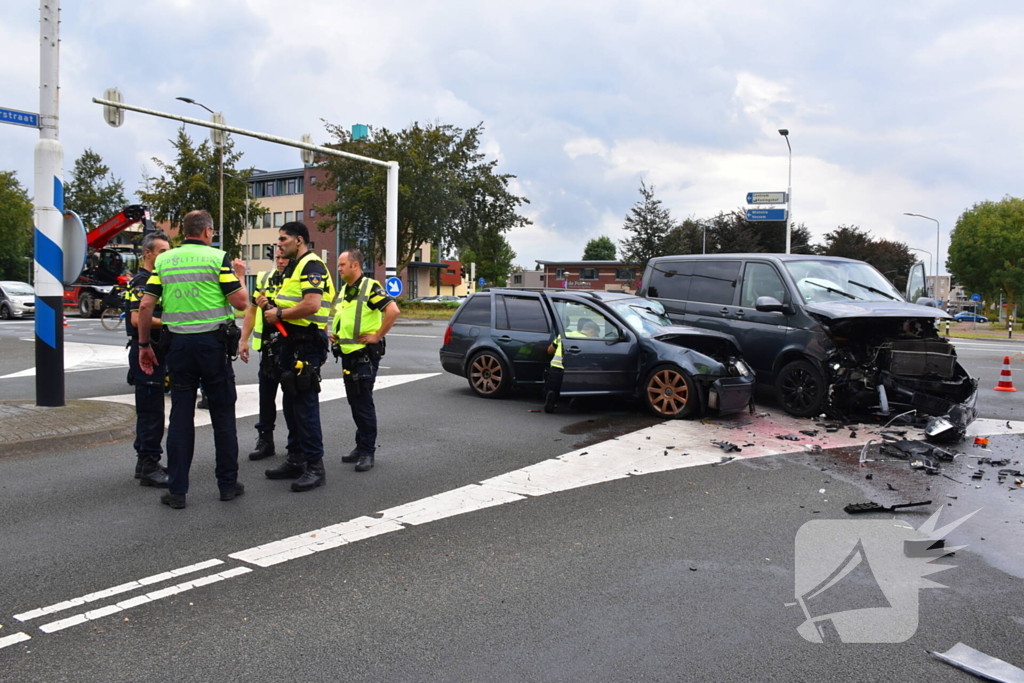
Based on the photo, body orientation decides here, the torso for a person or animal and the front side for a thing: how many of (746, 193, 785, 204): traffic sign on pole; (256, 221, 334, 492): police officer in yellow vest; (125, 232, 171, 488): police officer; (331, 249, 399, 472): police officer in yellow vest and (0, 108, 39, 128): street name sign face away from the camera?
0

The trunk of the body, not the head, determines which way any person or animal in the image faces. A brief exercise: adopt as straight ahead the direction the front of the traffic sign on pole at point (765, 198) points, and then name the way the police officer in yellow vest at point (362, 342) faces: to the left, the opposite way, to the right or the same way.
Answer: the same way

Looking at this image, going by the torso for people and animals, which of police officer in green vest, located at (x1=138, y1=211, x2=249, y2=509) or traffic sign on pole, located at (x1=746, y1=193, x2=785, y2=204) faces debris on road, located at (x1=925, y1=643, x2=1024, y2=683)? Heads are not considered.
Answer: the traffic sign on pole

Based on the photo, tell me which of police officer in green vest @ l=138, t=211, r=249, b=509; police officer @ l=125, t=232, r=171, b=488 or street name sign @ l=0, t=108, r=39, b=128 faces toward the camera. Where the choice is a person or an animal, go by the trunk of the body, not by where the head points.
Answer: the street name sign

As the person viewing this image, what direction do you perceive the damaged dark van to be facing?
facing the viewer and to the right of the viewer

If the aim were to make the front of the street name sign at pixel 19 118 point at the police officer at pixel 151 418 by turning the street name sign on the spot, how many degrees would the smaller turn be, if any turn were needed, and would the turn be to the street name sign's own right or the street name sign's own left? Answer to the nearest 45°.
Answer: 0° — it already faces them

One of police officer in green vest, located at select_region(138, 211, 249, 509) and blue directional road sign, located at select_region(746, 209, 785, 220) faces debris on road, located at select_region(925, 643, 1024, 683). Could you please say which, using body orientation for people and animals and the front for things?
the blue directional road sign

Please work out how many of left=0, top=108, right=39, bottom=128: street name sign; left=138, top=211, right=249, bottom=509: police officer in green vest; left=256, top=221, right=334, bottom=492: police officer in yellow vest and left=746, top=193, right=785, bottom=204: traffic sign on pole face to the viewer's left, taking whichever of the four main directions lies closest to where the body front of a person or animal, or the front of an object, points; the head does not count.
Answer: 1

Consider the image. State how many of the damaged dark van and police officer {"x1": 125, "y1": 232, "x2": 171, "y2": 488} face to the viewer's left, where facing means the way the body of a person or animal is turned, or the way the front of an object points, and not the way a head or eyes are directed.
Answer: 0

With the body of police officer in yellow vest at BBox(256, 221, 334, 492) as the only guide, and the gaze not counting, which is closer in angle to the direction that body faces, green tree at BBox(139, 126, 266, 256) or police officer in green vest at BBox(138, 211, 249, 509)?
the police officer in green vest

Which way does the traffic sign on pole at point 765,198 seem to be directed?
toward the camera

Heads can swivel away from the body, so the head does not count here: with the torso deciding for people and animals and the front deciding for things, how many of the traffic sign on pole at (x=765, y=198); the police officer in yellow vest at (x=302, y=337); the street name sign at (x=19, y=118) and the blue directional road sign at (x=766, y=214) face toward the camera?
3

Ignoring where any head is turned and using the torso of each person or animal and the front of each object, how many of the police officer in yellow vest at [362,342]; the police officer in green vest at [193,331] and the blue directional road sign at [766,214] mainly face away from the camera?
1

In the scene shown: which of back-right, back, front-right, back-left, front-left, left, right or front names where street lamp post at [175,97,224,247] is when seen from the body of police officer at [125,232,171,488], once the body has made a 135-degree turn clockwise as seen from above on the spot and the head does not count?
back-right

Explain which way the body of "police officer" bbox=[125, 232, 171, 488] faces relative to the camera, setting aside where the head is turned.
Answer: to the viewer's right

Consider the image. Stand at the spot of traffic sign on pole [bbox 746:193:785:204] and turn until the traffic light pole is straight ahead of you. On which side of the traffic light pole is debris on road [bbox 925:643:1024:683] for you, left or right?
left

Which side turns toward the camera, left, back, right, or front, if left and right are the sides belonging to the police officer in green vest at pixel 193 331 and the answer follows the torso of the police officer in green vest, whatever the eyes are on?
back

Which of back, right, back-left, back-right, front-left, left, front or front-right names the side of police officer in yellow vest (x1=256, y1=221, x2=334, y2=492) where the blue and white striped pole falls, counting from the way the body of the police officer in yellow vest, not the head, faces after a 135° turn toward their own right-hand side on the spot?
left

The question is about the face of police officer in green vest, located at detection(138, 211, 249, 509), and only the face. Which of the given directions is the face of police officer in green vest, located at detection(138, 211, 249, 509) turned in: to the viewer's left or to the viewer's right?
to the viewer's right

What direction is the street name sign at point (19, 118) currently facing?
toward the camera
